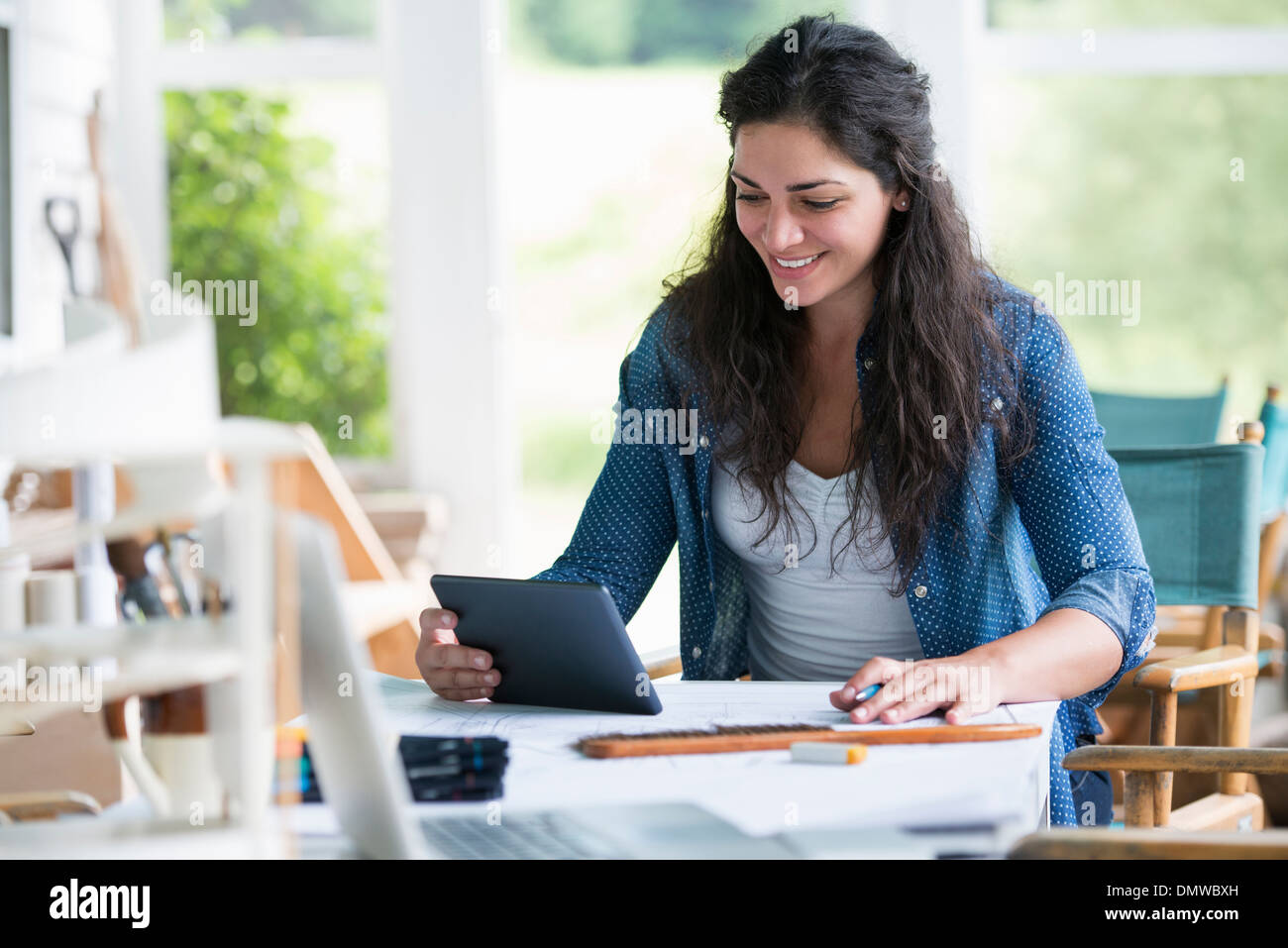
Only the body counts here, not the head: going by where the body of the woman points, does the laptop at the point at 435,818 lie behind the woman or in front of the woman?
in front

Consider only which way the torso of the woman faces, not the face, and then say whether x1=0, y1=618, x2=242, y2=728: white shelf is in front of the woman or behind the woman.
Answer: in front

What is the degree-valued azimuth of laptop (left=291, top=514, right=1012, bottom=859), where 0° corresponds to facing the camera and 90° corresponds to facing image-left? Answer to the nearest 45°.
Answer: approximately 270°

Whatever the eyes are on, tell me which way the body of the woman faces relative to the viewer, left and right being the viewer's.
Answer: facing the viewer and to the left of the viewer

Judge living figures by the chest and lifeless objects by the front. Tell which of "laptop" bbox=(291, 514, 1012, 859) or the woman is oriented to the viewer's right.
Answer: the laptop

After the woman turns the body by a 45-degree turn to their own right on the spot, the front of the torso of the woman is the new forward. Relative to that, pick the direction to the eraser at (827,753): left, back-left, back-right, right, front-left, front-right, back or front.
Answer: left

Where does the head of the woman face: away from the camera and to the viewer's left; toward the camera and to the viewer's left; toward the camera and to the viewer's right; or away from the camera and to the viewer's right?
toward the camera and to the viewer's left

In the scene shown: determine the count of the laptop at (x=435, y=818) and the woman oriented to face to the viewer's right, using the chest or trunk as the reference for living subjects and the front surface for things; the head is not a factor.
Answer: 1

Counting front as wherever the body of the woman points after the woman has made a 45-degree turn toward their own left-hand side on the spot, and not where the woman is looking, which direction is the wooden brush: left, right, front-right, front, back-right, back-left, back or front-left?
front
